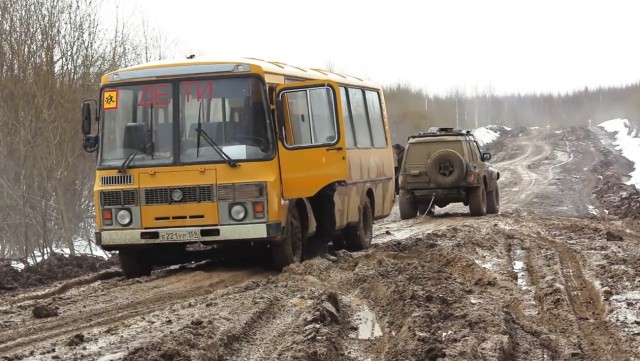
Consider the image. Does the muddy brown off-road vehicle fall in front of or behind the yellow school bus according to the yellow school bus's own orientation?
behind

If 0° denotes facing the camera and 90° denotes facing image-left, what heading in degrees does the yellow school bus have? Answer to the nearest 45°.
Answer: approximately 45°
